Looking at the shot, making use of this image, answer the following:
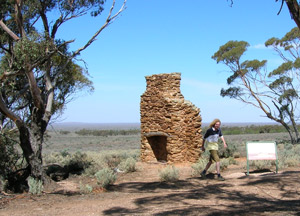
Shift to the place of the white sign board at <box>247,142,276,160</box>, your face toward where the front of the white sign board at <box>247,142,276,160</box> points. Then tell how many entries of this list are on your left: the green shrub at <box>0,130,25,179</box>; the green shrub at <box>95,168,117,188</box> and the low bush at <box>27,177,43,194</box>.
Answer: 0

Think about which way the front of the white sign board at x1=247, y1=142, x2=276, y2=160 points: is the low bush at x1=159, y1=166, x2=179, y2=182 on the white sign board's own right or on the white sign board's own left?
on the white sign board's own right

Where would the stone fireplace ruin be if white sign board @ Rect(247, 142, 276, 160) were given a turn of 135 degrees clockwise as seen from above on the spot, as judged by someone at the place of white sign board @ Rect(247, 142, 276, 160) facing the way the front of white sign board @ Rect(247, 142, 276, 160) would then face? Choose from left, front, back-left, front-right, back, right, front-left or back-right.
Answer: front

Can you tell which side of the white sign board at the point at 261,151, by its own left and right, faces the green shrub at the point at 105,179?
right

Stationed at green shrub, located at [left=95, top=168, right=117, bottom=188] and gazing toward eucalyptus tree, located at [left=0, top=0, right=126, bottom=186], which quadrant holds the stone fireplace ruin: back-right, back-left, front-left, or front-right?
back-right

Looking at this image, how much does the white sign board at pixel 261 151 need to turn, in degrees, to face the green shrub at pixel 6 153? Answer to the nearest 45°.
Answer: approximately 90° to its right

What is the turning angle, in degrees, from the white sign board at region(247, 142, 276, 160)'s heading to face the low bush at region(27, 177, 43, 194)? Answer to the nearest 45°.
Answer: approximately 45° to its right

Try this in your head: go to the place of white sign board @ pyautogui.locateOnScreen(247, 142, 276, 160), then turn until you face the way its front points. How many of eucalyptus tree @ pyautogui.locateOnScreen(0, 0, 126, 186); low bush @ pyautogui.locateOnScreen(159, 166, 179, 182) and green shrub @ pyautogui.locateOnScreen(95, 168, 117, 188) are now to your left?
0

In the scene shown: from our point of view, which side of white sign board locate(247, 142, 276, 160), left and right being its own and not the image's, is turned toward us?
front
